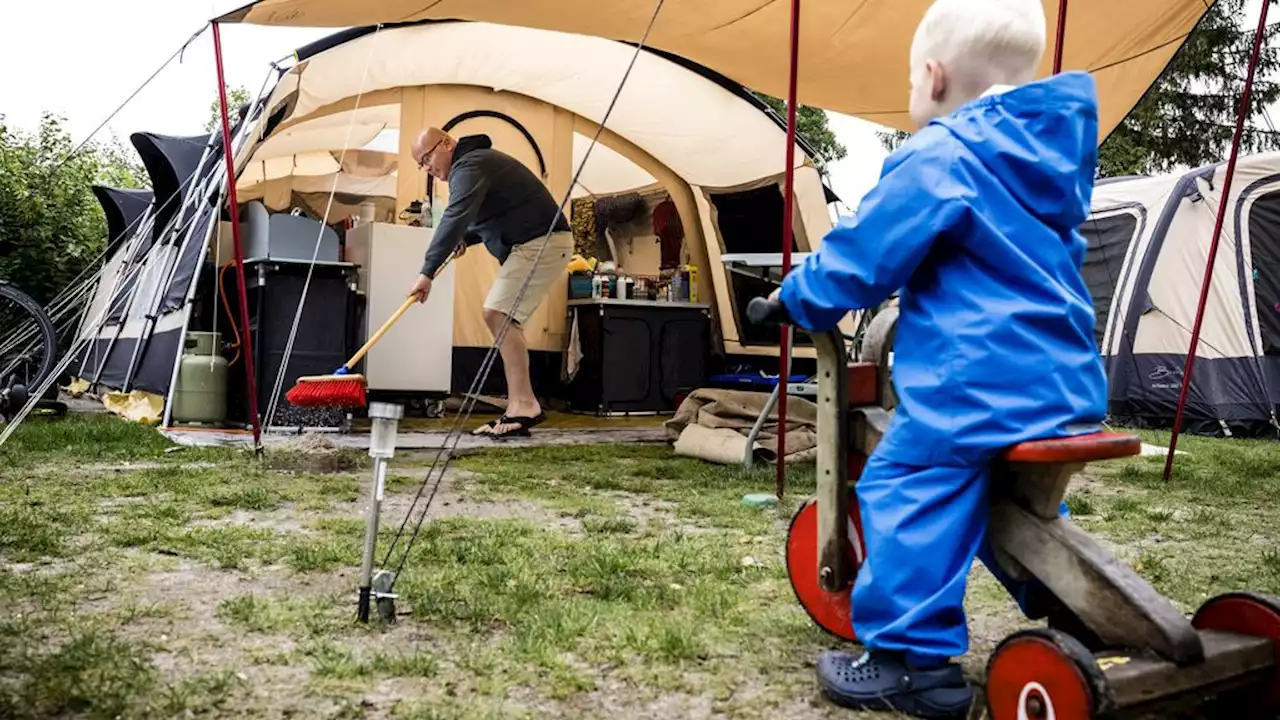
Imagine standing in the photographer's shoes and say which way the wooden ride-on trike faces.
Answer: facing away from the viewer and to the left of the viewer

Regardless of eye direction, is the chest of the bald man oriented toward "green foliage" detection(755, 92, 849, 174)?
no

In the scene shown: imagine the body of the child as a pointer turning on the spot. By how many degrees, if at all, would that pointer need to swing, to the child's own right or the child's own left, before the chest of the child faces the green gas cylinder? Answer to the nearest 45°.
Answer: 0° — they already face it

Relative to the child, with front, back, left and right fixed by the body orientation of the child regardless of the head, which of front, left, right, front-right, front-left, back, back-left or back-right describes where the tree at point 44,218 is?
front

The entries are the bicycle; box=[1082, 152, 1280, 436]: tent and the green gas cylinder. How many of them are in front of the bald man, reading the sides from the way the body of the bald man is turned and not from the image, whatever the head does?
2

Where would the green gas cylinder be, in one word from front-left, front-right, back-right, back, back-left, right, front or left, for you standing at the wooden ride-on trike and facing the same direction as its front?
front

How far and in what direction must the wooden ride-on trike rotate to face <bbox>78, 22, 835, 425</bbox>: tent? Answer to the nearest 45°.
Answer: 0° — it already faces it

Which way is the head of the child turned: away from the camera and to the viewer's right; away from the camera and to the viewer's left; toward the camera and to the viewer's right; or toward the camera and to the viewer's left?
away from the camera and to the viewer's left

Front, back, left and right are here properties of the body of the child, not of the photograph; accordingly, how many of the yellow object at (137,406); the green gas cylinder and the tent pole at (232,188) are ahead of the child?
3

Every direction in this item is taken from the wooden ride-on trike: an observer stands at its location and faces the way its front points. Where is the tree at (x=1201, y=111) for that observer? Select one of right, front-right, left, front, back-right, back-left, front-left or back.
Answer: front-right

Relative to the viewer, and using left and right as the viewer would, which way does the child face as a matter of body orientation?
facing away from the viewer and to the left of the viewer

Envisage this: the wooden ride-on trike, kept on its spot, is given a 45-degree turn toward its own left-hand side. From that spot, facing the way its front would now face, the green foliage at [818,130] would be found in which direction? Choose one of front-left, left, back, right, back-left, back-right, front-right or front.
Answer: right

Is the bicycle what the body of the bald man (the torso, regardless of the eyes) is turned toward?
yes

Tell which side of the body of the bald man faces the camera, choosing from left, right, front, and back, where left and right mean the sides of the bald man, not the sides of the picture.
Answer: left

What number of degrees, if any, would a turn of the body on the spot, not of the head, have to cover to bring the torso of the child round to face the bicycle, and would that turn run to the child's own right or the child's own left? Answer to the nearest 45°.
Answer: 0° — they already face it
